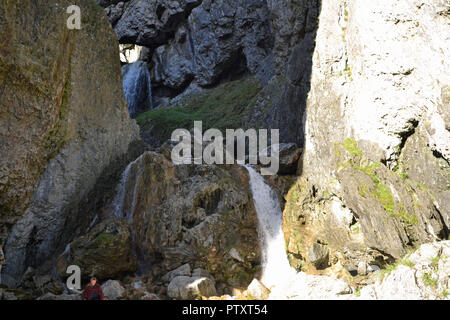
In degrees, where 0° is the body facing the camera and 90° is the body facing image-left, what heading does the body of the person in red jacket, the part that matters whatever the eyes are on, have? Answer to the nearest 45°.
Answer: approximately 0°

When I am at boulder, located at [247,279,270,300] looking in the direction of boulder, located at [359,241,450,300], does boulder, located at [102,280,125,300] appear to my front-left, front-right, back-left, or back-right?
back-right

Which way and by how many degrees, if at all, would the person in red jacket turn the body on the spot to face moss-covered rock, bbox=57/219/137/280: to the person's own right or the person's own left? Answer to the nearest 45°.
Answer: approximately 180°

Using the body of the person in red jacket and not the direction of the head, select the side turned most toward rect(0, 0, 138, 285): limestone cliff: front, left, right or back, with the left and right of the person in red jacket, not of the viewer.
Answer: back

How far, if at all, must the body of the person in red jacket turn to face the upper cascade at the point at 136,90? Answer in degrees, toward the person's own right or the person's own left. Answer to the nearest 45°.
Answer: approximately 180°
